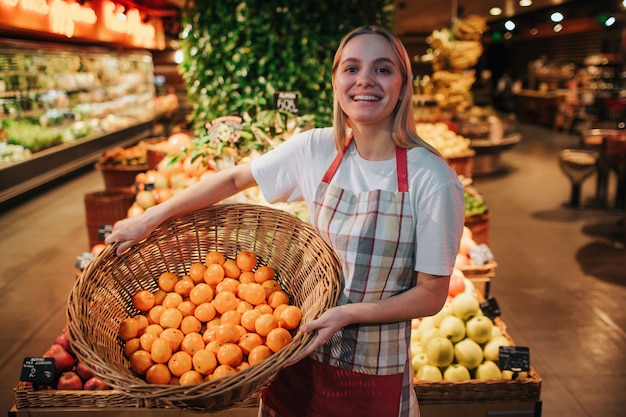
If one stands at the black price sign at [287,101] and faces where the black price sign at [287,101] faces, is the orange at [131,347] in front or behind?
in front

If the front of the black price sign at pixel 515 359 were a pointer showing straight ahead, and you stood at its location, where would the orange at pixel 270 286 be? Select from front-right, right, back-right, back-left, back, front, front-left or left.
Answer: front-right

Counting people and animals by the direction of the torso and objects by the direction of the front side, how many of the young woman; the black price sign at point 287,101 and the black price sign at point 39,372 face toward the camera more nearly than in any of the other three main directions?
3

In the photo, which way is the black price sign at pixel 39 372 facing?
toward the camera

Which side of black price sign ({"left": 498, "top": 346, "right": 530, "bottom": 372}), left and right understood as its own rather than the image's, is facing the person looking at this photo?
front

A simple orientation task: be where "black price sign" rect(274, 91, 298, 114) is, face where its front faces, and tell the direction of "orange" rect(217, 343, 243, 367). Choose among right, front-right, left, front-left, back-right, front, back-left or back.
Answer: front

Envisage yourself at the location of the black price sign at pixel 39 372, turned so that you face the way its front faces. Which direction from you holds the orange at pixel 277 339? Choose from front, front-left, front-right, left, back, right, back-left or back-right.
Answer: front-left

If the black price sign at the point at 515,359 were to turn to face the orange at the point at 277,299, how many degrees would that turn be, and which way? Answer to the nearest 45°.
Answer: approximately 45° to its right

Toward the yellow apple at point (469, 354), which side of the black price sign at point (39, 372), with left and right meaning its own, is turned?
left

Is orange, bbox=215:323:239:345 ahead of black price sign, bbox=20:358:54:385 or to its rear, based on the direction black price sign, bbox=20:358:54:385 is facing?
ahead

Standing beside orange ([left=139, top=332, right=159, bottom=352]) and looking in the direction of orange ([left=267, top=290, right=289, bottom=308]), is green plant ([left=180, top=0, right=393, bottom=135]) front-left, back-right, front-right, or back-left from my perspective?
front-left

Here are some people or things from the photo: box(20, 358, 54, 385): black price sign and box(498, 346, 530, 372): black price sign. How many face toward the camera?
2

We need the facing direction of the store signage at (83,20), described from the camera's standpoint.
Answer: facing the viewer and to the right of the viewer

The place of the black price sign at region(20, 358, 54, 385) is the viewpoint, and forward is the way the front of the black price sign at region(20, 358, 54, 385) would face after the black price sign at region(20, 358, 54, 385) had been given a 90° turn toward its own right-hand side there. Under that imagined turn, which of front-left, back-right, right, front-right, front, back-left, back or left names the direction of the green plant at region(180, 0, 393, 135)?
back-right

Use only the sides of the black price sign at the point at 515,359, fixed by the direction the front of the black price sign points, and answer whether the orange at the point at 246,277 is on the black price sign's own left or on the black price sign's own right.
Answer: on the black price sign's own right

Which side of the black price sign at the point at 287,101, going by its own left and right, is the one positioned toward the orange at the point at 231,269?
front
